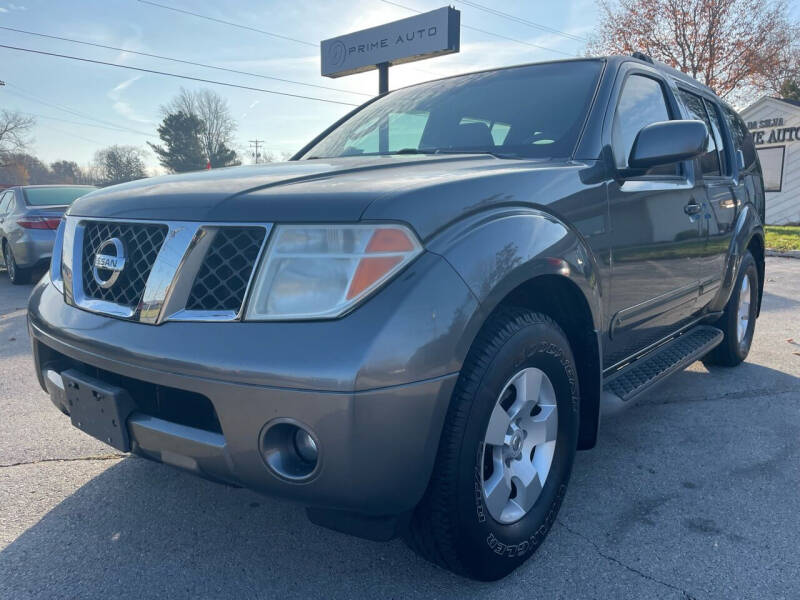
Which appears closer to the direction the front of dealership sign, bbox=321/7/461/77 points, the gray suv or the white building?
the gray suv

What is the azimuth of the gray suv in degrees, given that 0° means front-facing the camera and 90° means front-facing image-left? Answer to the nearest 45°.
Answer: approximately 45°

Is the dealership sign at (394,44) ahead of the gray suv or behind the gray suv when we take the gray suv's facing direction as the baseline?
behind

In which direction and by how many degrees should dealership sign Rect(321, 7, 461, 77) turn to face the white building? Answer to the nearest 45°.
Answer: approximately 135° to its left

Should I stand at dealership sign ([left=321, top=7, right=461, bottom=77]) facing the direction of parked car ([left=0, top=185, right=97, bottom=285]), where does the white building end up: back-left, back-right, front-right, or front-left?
back-left

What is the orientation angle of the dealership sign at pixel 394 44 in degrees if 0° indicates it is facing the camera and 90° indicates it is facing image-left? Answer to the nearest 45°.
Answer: approximately 45°

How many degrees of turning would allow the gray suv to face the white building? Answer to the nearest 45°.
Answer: approximately 180°
